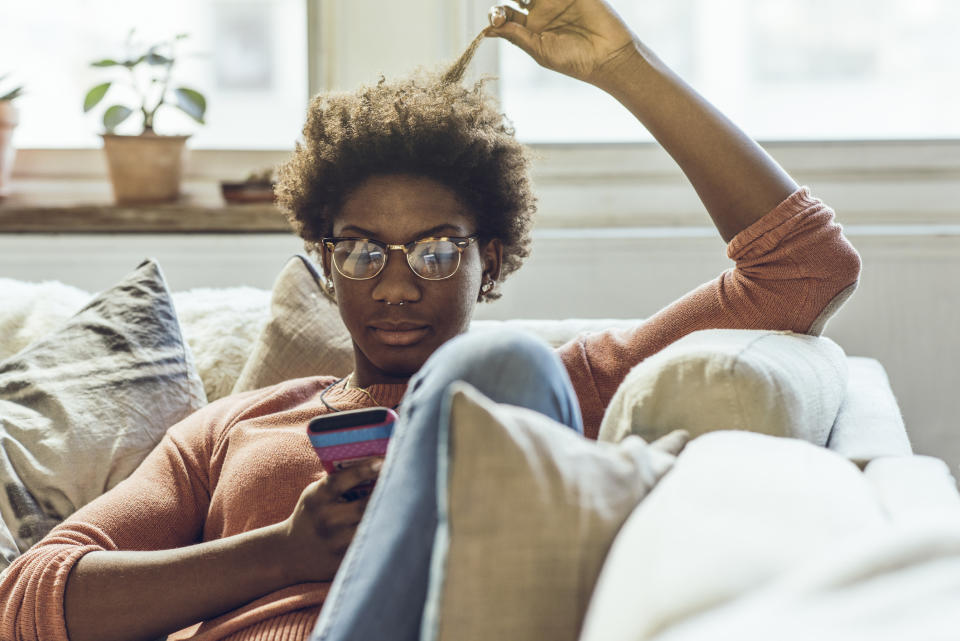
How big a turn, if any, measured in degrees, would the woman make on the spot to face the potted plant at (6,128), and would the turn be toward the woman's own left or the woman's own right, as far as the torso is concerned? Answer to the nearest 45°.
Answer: approximately 135° to the woman's own right

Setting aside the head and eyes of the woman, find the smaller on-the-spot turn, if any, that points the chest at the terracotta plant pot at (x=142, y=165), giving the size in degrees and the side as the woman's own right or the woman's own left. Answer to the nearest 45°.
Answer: approximately 135° to the woman's own right

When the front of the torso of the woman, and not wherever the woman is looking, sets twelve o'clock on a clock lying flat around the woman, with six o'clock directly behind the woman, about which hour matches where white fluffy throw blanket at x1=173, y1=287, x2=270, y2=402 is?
The white fluffy throw blanket is roughly at 5 o'clock from the woman.

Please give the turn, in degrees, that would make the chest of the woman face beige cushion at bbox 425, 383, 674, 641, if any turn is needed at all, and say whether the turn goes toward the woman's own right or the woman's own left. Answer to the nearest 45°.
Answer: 0° — they already face it

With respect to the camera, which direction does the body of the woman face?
toward the camera

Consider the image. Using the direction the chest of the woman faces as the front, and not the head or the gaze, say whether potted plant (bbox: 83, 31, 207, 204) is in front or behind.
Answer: behind

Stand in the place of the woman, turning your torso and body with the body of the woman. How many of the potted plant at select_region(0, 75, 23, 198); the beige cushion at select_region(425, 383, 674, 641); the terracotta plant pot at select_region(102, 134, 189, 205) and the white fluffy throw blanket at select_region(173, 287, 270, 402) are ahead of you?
1

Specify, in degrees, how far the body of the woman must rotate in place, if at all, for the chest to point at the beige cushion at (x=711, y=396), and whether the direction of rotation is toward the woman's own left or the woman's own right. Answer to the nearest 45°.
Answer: approximately 45° to the woman's own left

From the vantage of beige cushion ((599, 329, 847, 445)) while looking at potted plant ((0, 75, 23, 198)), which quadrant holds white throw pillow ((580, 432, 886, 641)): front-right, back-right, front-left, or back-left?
back-left
